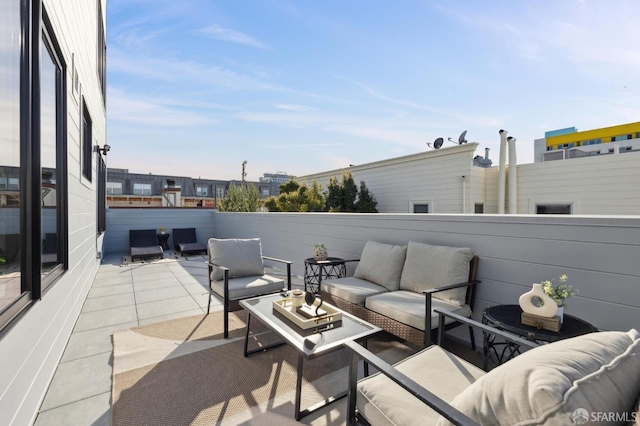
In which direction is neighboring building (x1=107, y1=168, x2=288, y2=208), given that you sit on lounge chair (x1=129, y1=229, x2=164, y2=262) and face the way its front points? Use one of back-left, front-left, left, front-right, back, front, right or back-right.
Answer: back

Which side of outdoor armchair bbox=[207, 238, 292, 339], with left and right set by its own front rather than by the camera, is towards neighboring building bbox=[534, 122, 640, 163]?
left

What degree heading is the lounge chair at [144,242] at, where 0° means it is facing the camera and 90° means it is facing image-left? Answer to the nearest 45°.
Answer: approximately 0°

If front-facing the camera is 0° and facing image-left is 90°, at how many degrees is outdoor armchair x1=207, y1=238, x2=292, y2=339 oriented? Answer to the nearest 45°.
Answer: approximately 315°

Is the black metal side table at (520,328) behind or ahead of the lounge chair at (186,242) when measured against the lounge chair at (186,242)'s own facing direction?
ahead

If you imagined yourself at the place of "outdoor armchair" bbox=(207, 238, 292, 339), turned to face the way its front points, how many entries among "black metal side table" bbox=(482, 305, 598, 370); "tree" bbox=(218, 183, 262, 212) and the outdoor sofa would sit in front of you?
2

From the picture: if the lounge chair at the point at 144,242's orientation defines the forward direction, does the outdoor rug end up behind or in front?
in front

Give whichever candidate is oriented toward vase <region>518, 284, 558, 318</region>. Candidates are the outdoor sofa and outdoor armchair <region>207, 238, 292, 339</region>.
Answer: the outdoor armchair

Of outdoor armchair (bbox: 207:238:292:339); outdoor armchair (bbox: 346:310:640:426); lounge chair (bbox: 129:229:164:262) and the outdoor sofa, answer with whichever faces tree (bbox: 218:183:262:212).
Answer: outdoor armchair (bbox: 346:310:640:426)

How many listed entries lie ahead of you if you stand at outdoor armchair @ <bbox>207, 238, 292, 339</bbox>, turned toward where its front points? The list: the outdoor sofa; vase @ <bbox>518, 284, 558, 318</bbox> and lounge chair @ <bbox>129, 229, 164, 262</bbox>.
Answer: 2

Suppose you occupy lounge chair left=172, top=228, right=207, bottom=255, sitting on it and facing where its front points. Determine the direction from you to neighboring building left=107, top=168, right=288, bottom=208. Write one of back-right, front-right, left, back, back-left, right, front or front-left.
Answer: back-left

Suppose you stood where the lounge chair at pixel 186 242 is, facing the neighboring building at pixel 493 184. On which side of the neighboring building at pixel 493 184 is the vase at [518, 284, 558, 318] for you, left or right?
right

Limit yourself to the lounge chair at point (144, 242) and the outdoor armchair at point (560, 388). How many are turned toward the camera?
1

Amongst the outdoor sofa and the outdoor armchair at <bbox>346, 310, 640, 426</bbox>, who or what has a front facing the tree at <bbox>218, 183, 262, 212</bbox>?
the outdoor armchair

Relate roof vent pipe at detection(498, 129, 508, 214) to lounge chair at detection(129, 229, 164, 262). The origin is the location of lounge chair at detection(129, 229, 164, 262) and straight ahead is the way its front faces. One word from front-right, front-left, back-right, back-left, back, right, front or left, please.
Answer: front-left

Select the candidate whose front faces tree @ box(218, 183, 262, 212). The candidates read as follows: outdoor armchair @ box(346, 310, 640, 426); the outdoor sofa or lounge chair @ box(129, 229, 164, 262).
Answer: the outdoor armchair

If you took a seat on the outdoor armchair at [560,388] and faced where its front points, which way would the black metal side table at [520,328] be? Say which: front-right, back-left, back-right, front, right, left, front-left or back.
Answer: front-right

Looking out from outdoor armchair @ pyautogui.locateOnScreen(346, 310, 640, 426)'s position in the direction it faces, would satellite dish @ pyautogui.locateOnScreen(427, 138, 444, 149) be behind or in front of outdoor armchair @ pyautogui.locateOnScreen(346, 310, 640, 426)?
in front

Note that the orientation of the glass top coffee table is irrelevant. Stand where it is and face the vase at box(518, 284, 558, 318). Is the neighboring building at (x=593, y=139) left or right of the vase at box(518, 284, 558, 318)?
left
